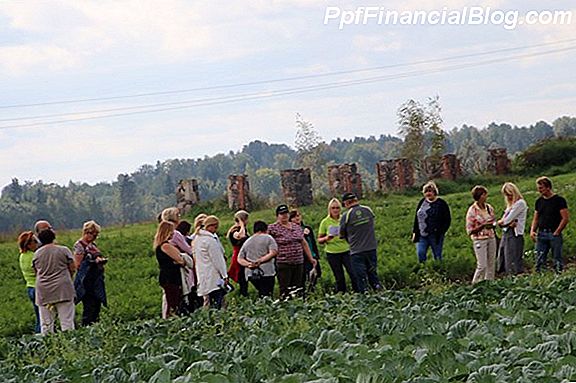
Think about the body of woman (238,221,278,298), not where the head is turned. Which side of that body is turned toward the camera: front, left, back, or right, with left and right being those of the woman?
back

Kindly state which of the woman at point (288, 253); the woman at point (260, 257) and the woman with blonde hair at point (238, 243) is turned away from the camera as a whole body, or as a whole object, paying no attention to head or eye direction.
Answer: the woman at point (260, 257)

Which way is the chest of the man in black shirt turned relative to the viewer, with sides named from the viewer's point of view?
facing the viewer and to the left of the viewer

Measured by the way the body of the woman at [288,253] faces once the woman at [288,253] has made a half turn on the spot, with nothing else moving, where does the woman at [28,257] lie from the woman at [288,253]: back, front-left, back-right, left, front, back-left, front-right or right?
left

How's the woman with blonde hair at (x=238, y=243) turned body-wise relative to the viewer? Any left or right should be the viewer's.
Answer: facing the viewer and to the right of the viewer

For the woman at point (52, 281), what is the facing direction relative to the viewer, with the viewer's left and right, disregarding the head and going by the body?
facing away from the viewer

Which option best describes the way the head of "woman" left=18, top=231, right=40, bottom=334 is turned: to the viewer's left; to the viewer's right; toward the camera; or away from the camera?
to the viewer's right

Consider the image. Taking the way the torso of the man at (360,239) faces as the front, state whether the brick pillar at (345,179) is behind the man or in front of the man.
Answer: in front

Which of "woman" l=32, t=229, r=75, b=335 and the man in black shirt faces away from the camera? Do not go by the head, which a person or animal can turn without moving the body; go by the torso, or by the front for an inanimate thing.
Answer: the woman

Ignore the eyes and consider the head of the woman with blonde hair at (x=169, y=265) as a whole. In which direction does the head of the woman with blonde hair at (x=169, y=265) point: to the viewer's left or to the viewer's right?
to the viewer's right
